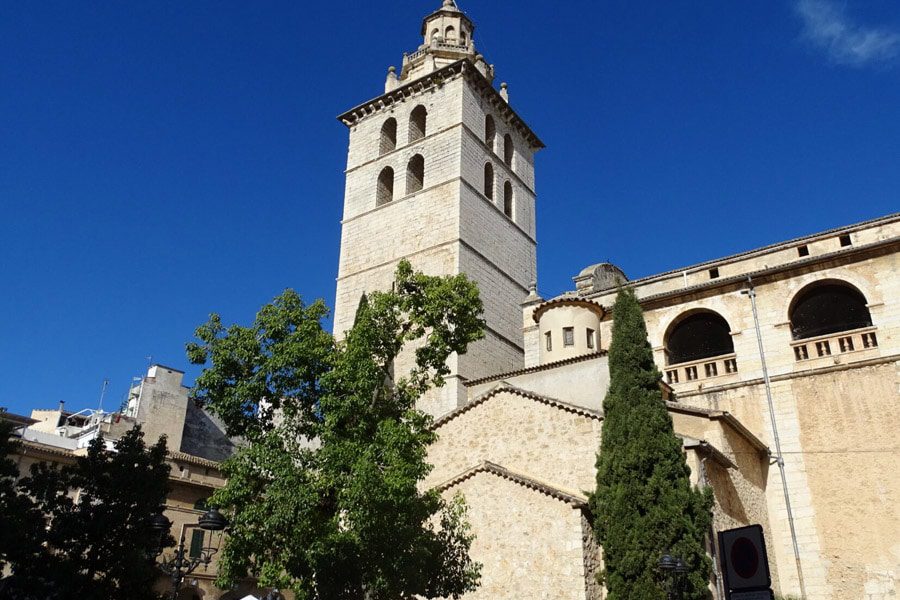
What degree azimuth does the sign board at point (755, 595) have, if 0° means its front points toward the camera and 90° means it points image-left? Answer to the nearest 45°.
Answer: approximately 0°

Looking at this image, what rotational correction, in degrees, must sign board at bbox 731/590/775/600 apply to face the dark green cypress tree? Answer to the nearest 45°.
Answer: approximately 180°

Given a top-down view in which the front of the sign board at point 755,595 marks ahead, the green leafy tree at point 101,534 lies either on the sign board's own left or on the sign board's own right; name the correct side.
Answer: on the sign board's own right

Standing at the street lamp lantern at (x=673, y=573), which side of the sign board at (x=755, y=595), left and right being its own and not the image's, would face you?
back

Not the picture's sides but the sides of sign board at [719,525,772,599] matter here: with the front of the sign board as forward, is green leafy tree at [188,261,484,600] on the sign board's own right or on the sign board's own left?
on the sign board's own right

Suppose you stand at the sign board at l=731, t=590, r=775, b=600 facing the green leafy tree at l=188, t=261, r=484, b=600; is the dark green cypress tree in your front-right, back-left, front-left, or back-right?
front-right

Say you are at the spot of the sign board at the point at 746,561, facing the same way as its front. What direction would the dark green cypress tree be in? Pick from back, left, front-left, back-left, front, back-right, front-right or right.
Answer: back

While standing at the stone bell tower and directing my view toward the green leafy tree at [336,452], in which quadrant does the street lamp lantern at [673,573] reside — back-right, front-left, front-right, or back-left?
front-left

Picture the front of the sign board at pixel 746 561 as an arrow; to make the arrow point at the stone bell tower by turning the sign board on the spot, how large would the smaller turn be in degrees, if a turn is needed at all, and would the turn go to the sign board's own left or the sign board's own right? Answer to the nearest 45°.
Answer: approximately 135° to the sign board's own right

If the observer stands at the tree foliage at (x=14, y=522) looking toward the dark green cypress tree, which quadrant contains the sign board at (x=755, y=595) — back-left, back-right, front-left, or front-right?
front-right

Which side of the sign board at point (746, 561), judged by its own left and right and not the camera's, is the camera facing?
front

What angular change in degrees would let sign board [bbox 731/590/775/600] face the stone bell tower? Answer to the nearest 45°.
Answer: approximately 135° to its right
